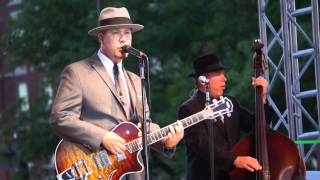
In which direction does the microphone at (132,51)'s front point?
to the viewer's left

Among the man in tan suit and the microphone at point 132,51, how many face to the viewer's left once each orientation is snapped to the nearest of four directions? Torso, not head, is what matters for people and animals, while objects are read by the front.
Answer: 1

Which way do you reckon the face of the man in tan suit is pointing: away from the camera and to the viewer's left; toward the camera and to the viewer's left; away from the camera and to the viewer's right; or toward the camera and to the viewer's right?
toward the camera and to the viewer's right
